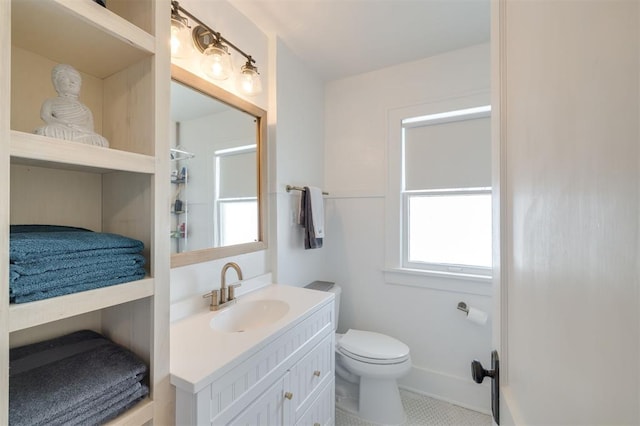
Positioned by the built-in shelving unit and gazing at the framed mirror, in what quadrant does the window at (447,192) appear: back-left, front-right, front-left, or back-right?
front-right

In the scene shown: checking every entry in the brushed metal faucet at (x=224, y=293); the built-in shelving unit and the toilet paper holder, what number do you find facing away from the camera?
0

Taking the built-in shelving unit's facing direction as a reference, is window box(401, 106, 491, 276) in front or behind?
in front

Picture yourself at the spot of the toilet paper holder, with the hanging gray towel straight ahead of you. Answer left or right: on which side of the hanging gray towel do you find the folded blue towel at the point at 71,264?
left

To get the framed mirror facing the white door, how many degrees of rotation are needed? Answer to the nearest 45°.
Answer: approximately 45° to its right

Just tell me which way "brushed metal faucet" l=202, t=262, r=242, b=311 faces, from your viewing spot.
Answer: facing the viewer and to the right of the viewer

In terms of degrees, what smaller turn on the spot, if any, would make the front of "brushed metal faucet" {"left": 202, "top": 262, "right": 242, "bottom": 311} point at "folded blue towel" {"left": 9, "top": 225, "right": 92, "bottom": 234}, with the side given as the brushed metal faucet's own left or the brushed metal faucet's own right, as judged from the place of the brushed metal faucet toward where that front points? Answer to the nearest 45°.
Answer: approximately 90° to the brushed metal faucet's own right
